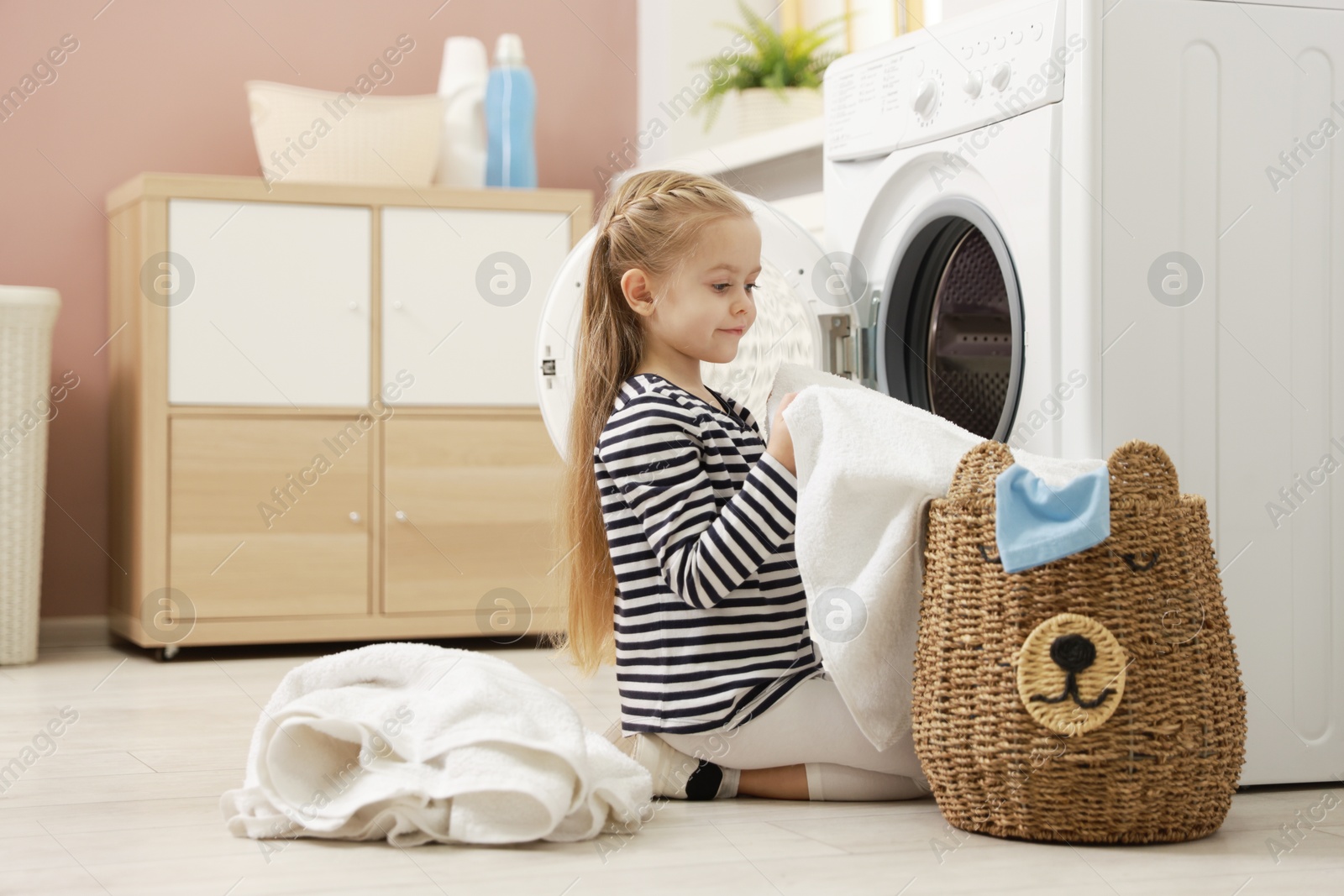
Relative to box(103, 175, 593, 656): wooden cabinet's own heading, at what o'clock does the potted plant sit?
The potted plant is roughly at 9 o'clock from the wooden cabinet.

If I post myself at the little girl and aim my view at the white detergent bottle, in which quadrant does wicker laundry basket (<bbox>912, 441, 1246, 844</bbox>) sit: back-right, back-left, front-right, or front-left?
back-right

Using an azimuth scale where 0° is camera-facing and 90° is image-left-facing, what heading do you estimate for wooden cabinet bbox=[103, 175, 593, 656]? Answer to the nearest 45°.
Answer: approximately 0°

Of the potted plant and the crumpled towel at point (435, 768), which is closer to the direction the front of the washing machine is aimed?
the crumpled towel

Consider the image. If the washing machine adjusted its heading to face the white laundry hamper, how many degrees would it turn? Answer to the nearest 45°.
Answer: approximately 45° to its right

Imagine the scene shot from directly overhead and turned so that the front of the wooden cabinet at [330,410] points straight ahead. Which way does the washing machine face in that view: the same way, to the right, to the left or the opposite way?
to the right

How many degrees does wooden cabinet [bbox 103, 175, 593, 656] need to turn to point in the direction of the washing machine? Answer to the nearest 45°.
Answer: approximately 45° to its left

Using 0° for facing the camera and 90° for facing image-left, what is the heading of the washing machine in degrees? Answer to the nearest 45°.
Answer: approximately 45°

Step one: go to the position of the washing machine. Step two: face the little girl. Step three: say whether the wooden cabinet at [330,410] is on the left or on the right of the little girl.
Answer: right

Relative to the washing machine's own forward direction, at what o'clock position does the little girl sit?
The little girl is roughly at 1 o'clock from the washing machine.
